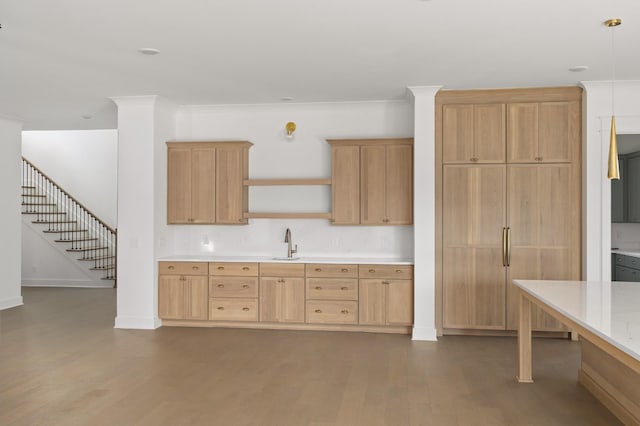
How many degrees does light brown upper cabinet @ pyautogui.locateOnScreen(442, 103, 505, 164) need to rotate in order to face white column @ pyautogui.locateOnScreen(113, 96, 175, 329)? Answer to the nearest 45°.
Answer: approximately 90° to its right

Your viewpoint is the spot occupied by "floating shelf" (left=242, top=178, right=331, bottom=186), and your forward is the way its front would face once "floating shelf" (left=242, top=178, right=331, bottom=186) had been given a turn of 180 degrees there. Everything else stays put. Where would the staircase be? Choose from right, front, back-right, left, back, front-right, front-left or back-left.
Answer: front-left

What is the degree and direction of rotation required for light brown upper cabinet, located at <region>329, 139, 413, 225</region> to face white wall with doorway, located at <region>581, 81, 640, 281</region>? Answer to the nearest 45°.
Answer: approximately 90° to its left

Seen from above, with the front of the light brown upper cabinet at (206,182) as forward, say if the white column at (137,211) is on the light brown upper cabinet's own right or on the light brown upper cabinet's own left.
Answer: on the light brown upper cabinet's own right

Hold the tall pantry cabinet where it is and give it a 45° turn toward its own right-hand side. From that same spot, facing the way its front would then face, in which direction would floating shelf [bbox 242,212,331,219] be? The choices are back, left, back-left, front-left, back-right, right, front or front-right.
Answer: front-right

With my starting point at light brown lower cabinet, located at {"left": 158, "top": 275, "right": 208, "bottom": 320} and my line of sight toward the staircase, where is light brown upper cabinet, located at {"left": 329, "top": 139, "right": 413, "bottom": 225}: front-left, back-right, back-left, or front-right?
back-right

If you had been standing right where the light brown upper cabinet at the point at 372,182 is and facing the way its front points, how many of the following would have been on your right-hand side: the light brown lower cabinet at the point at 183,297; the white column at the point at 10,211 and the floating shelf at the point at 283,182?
3

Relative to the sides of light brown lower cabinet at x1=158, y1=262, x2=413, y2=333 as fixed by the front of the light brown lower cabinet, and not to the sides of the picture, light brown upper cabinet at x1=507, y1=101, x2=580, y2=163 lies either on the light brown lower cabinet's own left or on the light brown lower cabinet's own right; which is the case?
on the light brown lower cabinet's own left

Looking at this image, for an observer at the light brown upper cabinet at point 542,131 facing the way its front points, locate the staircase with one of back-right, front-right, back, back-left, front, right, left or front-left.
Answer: right

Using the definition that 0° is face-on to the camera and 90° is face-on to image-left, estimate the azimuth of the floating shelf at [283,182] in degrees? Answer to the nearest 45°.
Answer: approximately 0°
